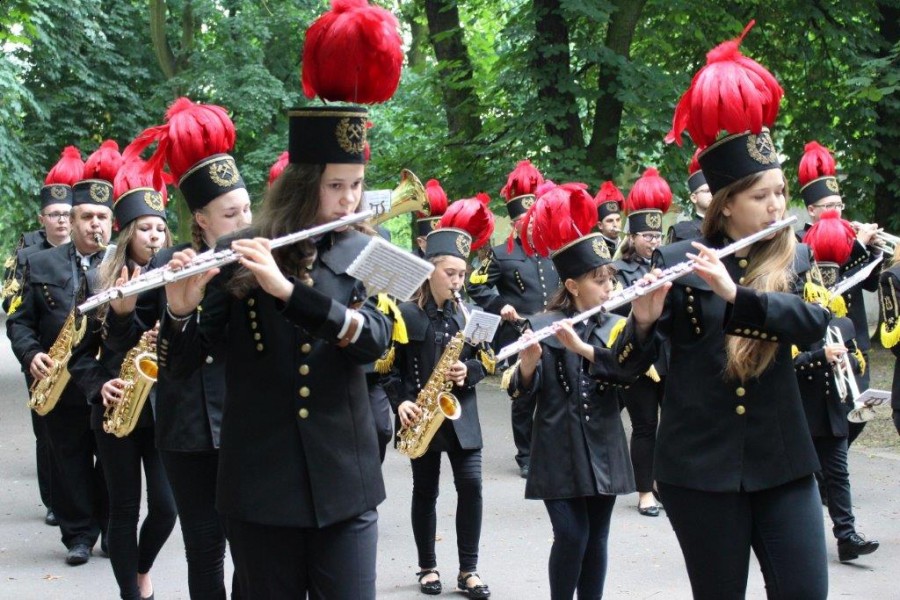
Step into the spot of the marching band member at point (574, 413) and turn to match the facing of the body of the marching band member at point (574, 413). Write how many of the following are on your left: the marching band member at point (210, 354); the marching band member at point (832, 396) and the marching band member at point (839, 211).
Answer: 2

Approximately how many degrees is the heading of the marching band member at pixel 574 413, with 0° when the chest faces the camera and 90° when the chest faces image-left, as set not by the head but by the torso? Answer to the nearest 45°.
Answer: approximately 315°

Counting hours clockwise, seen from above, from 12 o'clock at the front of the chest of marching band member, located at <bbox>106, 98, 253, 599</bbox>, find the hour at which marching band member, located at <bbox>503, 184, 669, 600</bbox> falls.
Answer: marching band member, located at <bbox>503, 184, 669, 600</bbox> is roughly at 10 o'clock from marching band member, located at <bbox>106, 98, 253, 599</bbox>.

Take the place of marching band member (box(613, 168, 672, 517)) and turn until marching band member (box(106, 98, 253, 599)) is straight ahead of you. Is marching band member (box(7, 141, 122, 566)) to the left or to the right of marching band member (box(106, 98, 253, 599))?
right
